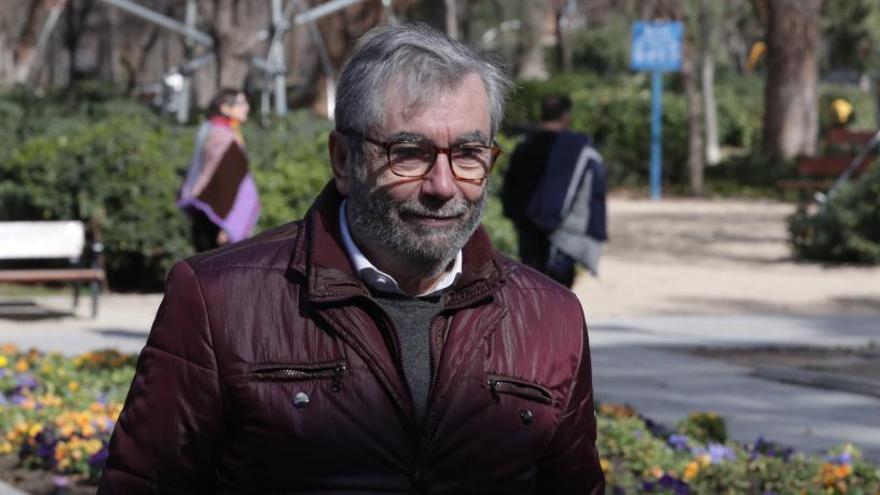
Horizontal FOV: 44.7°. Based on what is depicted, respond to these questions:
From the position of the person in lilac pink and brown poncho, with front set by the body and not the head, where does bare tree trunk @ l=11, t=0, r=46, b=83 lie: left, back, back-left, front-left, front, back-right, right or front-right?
left

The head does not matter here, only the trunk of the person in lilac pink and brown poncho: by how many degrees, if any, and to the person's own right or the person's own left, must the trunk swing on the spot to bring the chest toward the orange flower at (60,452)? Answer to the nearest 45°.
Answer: approximately 90° to the person's own right

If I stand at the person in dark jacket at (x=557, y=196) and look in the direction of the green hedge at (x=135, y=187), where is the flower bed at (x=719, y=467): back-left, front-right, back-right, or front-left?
back-left

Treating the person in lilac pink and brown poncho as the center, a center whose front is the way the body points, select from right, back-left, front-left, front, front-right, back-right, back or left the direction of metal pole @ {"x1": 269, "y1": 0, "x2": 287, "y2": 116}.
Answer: left

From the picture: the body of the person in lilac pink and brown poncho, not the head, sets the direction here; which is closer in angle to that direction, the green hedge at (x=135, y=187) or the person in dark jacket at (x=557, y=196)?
the person in dark jacket

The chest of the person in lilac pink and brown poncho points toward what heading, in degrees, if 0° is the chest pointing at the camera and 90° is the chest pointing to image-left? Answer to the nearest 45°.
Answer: approximately 270°

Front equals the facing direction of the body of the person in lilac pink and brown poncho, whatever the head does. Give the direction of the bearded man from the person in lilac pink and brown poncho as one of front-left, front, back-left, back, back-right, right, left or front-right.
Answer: right

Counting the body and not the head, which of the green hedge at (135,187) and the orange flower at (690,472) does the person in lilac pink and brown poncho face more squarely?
the orange flower

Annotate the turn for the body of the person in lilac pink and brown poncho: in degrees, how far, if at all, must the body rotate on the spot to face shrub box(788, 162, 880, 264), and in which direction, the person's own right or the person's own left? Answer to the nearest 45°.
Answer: approximately 45° to the person's own left

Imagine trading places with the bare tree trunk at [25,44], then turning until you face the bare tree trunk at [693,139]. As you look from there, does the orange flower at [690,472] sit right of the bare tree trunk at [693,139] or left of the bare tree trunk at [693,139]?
right

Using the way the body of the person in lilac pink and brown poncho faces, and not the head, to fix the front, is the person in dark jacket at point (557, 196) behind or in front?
in front
